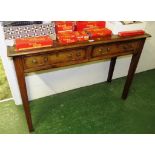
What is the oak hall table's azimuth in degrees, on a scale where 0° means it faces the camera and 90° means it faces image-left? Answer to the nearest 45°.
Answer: approximately 315°
